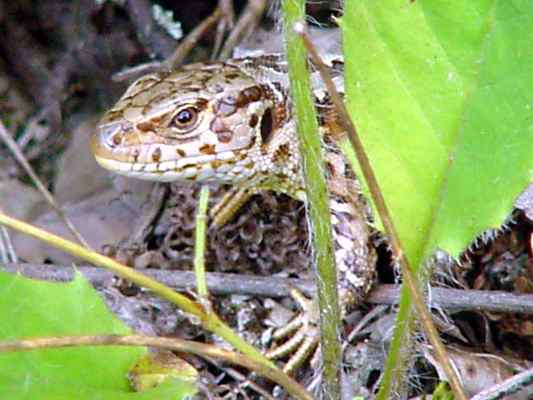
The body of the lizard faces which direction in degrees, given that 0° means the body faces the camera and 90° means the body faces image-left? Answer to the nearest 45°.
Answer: approximately 90°

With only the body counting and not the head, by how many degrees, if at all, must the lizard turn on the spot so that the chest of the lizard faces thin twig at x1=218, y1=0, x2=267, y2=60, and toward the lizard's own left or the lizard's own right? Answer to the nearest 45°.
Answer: approximately 90° to the lizard's own right

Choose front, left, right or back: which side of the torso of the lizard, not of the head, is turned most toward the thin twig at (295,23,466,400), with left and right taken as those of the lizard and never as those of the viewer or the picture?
left

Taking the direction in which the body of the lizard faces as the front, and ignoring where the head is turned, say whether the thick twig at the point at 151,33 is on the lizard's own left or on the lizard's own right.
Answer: on the lizard's own right

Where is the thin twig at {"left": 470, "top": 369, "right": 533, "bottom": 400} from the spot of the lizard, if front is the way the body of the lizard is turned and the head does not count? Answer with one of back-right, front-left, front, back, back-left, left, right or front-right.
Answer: back-left

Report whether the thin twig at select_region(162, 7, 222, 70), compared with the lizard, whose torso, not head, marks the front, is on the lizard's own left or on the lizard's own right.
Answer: on the lizard's own right
